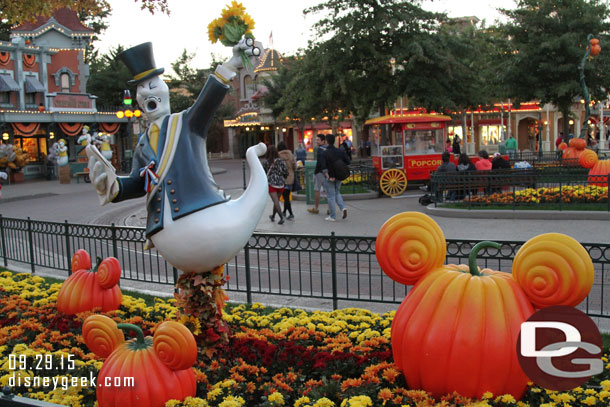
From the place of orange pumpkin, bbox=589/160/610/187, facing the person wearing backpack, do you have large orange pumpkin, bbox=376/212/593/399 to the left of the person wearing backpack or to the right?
left

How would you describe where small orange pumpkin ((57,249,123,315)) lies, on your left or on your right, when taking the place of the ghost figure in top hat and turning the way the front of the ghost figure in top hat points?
on your right
